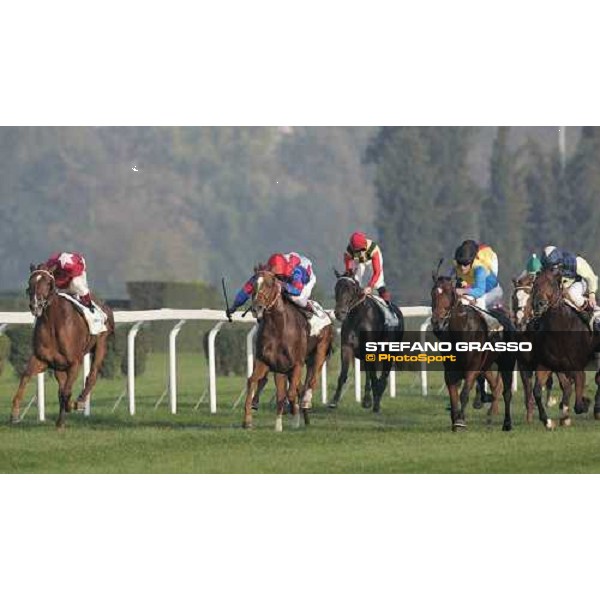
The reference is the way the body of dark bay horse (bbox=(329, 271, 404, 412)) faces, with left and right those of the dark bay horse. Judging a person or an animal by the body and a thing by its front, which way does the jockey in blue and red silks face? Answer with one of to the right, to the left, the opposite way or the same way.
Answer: the same way

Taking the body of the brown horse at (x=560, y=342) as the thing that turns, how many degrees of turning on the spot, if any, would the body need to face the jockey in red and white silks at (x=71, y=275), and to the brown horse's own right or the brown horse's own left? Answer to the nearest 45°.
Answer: approximately 45° to the brown horse's own right

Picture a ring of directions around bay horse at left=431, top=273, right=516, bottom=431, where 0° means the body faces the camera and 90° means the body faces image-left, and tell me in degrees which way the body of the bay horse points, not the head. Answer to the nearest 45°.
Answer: approximately 45°

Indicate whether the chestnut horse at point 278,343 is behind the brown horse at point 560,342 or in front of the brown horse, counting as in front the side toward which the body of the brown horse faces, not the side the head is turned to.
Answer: in front

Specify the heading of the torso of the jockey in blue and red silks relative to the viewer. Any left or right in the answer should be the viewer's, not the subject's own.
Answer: facing the viewer and to the left of the viewer

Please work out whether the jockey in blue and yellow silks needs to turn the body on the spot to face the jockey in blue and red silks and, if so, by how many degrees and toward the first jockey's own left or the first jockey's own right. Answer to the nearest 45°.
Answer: approximately 45° to the first jockey's own right

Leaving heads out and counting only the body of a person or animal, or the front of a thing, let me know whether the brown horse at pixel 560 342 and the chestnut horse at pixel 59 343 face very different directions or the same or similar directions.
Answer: same or similar directions

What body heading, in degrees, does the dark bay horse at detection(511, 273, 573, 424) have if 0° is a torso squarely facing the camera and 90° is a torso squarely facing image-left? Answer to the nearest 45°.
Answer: approximately 45°

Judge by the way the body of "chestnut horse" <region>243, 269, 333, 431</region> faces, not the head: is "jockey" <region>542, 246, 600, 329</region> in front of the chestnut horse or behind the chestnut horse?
behind

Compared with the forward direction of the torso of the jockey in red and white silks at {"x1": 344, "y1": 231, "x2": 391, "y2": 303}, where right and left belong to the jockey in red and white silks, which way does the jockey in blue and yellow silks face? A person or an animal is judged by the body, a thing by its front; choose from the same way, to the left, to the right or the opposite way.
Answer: the same way

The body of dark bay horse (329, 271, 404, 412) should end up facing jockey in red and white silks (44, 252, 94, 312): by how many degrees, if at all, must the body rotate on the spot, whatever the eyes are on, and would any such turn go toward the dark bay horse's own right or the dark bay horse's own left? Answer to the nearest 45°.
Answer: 0° — it already faces them

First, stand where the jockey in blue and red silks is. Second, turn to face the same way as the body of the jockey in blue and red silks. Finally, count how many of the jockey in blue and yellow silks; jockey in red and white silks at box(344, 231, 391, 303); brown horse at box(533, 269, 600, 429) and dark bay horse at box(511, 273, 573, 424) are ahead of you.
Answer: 0

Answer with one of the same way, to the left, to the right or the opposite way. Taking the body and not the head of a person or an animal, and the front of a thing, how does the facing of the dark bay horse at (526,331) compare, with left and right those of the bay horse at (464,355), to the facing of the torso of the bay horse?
the same way

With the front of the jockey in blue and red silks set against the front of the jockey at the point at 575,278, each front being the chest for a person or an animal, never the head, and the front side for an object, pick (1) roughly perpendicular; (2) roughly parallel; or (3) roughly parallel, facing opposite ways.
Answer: roughly parallel

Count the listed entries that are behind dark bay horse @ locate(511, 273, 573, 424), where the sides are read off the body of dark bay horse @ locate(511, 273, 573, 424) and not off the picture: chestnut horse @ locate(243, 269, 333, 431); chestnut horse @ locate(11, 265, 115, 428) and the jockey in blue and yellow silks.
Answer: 0

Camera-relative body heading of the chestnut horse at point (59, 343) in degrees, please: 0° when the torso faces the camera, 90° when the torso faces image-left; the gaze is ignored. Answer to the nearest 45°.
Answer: approximately 45°
